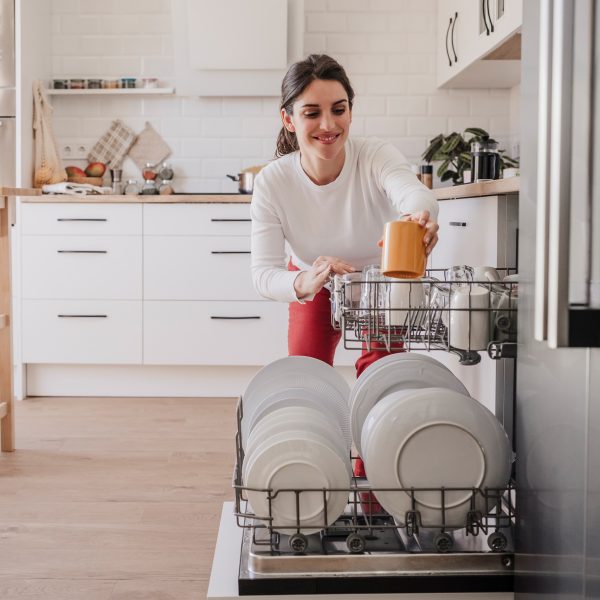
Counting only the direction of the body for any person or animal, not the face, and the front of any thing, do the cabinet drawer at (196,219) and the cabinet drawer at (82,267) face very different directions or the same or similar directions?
same or similar directions

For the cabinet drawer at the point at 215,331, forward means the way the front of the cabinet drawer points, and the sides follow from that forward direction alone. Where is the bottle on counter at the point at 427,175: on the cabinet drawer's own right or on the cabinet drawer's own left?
on the cabinet drawer's own left

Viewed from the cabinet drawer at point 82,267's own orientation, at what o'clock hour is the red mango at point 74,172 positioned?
The red mango is roughly at 6 o'clock from the cabinet drawer.

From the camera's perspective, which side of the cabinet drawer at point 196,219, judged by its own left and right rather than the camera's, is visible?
front

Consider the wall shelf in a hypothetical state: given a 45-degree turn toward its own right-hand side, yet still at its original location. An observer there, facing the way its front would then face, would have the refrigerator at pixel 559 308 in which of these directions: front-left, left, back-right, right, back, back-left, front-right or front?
front-left

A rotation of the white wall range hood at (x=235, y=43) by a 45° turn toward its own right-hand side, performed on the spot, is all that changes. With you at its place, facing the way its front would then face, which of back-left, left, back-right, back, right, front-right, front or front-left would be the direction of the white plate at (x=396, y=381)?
front-left

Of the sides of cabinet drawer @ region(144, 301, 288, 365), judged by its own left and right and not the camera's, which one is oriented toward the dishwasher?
front

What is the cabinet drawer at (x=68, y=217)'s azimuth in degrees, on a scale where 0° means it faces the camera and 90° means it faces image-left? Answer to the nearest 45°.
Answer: approximately 0°

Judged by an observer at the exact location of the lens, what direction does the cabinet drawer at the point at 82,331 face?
facing the viewer

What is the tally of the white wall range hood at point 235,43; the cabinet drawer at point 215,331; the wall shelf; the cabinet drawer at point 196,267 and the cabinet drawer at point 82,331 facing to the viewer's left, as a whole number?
0

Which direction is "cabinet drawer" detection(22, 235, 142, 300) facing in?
toward the camera

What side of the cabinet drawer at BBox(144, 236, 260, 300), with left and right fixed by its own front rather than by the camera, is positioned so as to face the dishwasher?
front

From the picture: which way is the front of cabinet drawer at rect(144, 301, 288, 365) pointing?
toward the camera

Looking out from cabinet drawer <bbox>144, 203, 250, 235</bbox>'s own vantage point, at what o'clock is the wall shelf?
The wall shelf is roughly at 5 o'clock from the cabinet drawer.

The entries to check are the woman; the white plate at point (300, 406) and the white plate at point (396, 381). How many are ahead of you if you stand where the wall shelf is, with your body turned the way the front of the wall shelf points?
3
